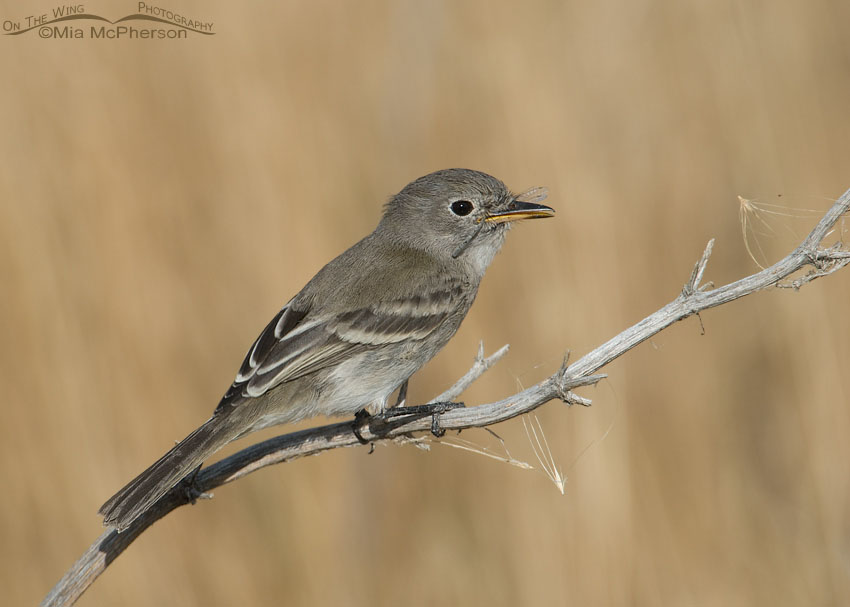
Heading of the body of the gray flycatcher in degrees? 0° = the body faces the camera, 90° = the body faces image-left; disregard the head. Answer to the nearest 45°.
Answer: approximately 270°
